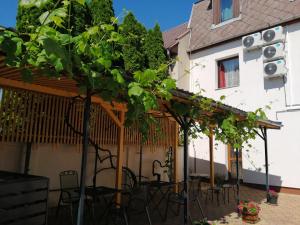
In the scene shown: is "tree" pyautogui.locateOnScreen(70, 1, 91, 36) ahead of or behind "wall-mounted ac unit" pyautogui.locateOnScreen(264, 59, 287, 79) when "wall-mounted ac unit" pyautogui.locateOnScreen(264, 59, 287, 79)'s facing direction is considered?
ahead

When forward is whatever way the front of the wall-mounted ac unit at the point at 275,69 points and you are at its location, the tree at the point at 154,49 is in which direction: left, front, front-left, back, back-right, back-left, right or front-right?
front-right

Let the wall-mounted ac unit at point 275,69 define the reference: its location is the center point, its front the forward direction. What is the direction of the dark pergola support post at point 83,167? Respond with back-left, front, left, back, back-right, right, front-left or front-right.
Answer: front-left

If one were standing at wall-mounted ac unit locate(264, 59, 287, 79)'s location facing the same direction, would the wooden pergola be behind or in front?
in front
